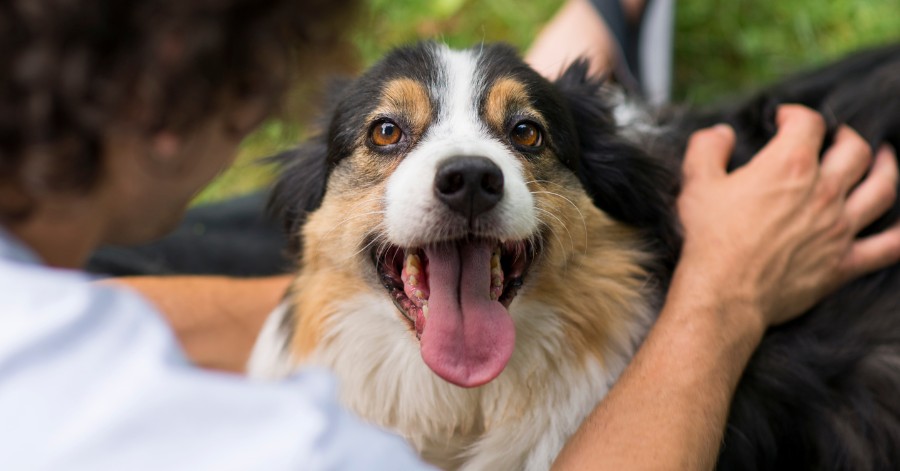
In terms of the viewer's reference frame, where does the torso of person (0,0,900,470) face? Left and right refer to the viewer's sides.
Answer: facing away from the viewer and to the right of the viewer

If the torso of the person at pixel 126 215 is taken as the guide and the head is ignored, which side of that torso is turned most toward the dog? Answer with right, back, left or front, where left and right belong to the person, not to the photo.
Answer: front

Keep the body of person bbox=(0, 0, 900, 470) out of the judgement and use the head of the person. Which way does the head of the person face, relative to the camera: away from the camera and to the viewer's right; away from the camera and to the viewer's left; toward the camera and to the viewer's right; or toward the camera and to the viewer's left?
away from the camera and to the viewer's right

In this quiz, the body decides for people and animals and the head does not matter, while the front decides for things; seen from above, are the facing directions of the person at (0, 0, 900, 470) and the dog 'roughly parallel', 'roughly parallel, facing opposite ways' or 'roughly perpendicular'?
roughly parallel, facing opposite ways

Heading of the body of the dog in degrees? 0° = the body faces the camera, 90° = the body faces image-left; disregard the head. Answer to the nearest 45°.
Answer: approximately 45°
